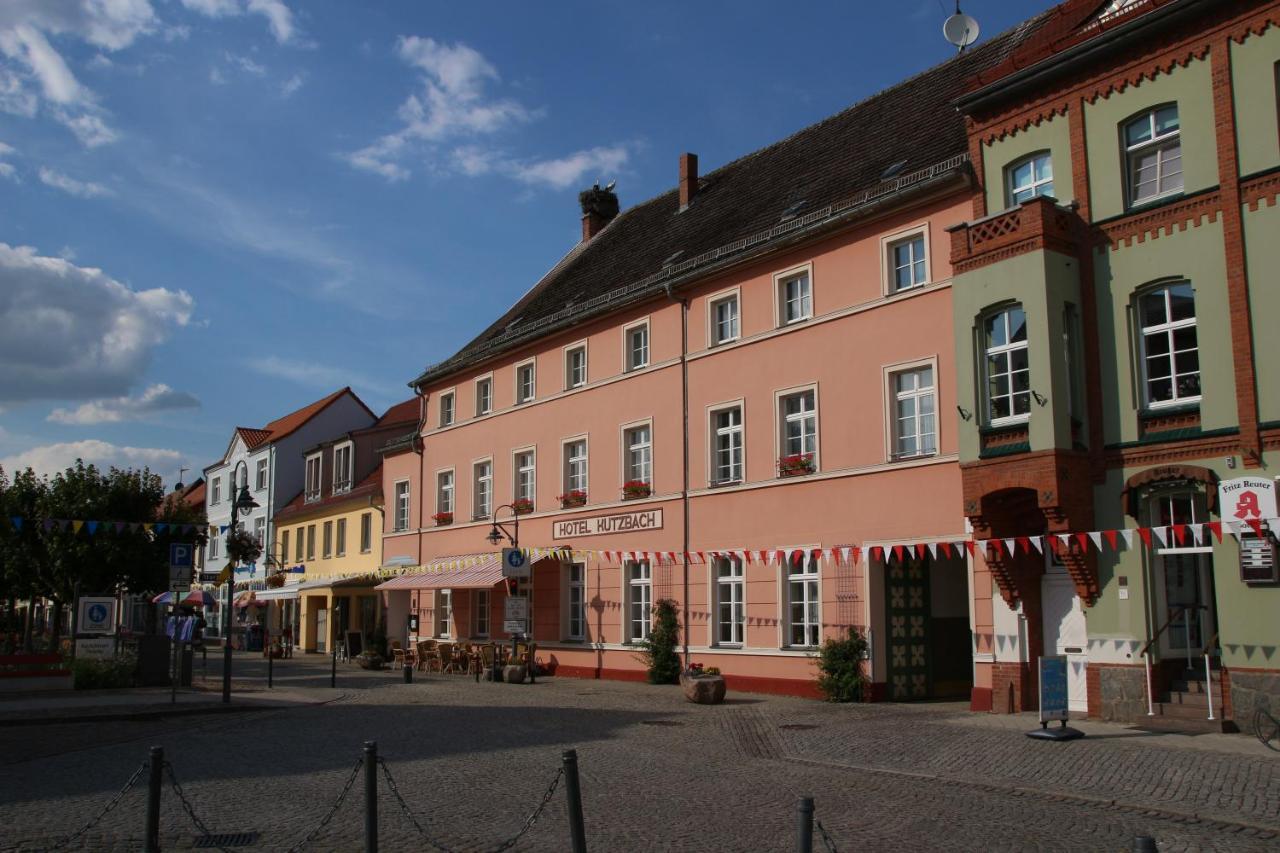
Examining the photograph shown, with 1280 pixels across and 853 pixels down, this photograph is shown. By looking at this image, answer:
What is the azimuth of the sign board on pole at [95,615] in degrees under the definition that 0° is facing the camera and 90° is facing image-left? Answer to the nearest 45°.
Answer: approximately 0°

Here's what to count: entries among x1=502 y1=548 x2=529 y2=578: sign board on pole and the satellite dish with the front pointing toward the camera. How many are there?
2

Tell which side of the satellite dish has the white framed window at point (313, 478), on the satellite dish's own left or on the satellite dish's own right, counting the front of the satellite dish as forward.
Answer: on the satellite dish's own right

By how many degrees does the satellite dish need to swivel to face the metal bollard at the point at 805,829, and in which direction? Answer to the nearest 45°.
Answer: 0° — it already faces it

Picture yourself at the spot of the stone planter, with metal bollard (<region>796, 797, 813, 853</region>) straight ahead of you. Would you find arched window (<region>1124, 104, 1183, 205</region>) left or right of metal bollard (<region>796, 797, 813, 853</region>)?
left

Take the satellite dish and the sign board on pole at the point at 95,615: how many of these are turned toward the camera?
2

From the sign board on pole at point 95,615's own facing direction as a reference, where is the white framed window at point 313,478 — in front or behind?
behind

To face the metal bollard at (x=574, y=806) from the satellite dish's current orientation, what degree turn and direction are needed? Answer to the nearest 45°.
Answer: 0° — it already faces it
